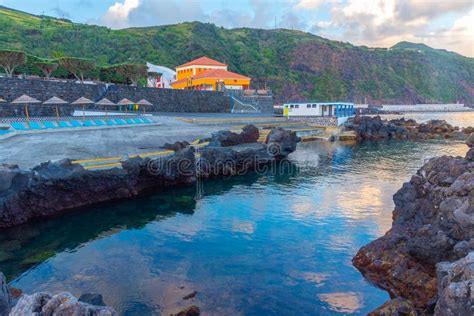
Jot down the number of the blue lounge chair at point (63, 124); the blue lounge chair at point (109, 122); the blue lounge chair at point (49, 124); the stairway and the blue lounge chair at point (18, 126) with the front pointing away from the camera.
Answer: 0

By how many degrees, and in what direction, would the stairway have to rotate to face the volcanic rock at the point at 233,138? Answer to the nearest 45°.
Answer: approximately 90° to its right

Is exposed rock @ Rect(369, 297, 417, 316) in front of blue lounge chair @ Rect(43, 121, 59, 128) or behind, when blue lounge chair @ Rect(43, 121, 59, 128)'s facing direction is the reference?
in front

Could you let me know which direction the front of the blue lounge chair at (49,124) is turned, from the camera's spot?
facing the viewer and to the right of the viewer

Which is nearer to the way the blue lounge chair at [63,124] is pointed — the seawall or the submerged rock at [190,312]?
the submerged rock

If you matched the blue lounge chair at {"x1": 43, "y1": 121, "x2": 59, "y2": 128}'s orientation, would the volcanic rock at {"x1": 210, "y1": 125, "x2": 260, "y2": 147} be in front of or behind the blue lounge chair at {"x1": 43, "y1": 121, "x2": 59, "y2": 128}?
in front

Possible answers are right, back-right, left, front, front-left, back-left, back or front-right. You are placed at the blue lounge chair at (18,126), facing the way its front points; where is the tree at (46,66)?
back-left

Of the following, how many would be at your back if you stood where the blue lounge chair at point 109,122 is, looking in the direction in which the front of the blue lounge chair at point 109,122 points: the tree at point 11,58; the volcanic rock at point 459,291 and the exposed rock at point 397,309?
1

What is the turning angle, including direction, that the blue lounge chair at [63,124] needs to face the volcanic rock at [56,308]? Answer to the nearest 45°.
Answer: approximately 45° to its right

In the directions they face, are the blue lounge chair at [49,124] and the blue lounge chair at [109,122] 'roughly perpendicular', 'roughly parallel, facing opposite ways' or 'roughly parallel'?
roughly parallel

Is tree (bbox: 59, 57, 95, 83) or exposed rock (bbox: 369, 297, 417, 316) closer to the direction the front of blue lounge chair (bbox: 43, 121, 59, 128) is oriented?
the exposed rock
